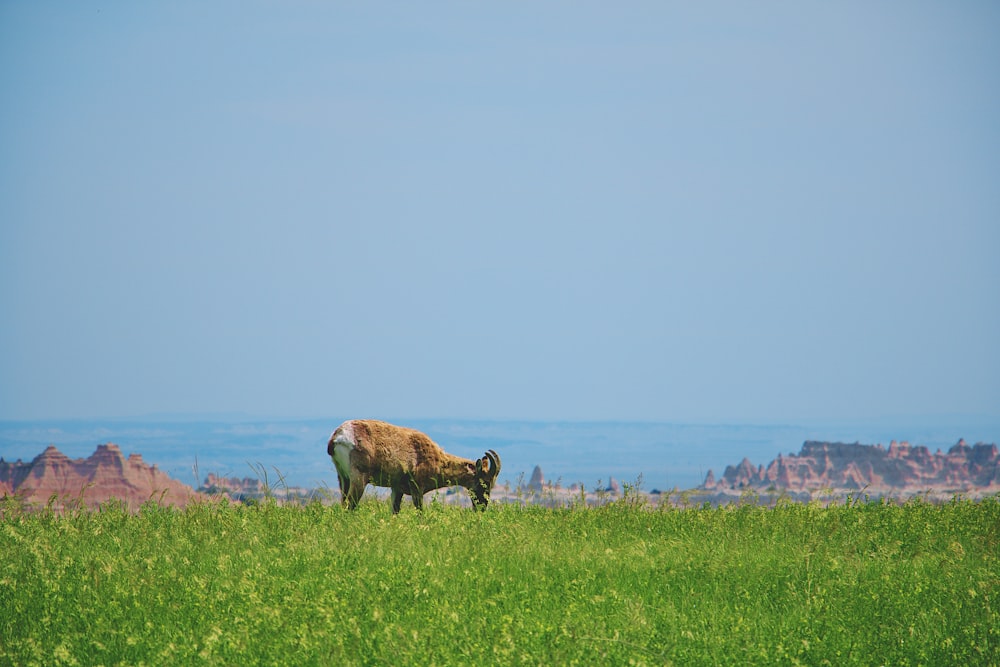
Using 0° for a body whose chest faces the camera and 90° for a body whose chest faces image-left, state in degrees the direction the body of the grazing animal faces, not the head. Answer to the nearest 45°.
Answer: approximately 270°
